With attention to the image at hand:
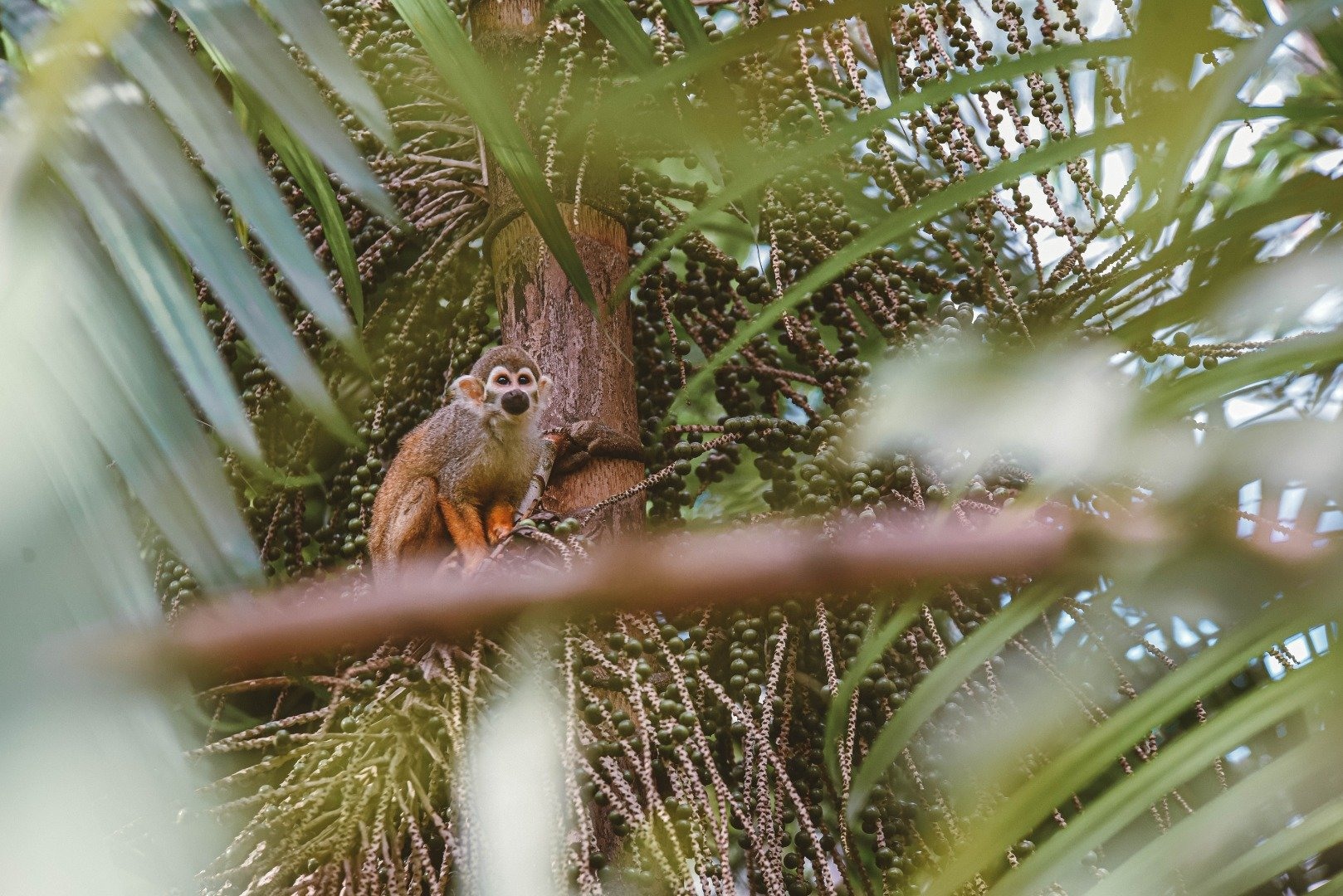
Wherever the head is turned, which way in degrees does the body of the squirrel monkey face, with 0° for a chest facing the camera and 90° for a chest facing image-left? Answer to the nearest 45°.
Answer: approximately 315°
